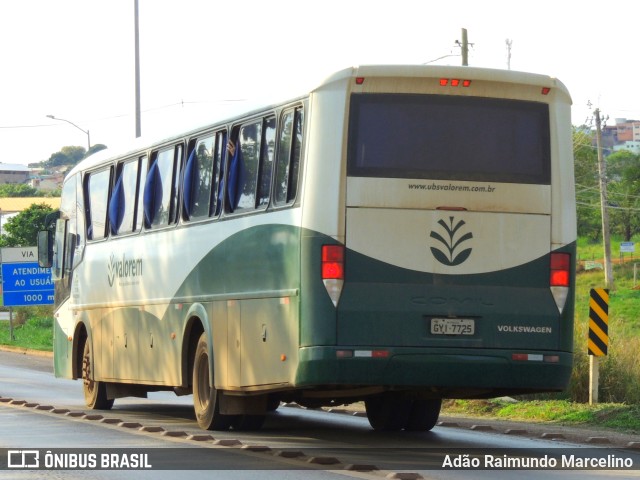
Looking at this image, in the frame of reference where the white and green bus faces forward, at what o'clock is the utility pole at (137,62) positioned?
The utility pole is roughly at 1 o'clock from the white and green bus.

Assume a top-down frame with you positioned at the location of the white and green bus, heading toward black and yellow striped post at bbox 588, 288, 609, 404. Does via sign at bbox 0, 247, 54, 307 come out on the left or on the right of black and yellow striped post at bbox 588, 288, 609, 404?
left

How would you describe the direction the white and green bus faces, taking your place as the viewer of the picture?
facing away from the viewer and to the left of the viewer

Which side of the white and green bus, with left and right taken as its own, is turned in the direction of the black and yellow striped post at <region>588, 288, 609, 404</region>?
right

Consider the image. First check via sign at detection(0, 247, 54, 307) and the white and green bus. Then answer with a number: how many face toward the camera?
1

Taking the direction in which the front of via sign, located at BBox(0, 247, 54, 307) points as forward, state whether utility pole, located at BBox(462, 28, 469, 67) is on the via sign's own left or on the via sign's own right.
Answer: on the via sign's own left
